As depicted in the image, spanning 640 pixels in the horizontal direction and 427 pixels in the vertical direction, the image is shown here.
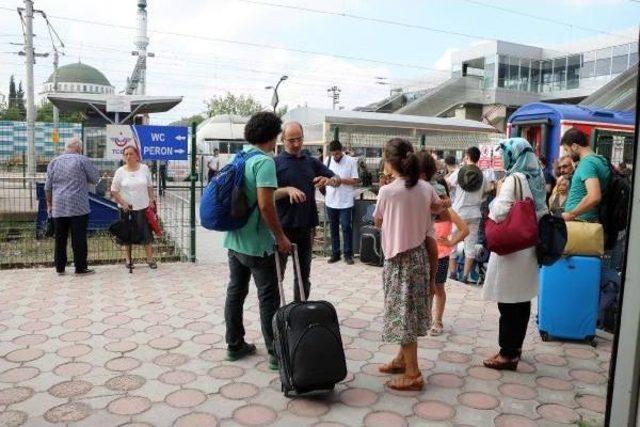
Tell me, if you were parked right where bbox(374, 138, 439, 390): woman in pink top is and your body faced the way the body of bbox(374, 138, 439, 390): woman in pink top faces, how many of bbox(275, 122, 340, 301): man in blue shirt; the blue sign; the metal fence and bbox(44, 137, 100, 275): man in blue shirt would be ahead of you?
4

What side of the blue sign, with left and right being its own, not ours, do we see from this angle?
front

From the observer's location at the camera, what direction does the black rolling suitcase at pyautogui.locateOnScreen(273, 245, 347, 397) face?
facing the viewer and to the right of the viewer

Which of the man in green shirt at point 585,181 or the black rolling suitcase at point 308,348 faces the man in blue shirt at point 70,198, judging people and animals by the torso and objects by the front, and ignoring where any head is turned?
the man in green shirt

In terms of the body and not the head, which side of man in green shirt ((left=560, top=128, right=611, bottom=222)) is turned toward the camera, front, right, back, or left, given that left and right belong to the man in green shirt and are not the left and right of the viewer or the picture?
left

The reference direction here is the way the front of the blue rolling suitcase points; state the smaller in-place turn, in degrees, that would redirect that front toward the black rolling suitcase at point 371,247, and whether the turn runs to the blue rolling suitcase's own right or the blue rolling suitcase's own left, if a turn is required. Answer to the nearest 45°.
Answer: approximately 135° to the blue rolling suitcase's own right

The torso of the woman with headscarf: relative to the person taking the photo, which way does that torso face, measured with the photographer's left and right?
facing to the left of the viewer

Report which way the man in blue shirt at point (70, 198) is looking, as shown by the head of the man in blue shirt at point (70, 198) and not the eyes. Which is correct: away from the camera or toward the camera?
away from the camera

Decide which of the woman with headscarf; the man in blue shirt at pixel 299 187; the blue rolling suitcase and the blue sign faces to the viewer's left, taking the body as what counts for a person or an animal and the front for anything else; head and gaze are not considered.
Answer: the woman with headscarf

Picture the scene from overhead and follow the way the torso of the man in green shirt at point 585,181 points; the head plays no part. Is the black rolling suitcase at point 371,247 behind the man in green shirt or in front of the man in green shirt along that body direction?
in front

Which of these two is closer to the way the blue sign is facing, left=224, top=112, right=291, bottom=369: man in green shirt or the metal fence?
the man in green shirt

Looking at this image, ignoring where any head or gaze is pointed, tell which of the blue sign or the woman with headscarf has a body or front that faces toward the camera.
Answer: the blue sign

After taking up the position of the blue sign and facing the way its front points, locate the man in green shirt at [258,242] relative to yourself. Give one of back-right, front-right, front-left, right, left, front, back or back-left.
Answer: front

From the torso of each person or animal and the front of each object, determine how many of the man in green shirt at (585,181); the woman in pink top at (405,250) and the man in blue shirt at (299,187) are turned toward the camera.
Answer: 1

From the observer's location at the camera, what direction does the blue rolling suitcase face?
facing the viewer

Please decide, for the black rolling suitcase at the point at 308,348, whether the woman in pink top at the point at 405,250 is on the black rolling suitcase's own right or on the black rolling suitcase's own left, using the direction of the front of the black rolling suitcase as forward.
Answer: on the black rolling suitcase's own left

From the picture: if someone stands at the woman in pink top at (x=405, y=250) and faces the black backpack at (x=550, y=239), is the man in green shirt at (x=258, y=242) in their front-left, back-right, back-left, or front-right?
back-left

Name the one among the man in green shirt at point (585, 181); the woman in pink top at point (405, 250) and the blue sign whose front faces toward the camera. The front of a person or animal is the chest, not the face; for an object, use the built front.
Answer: the blue sign
